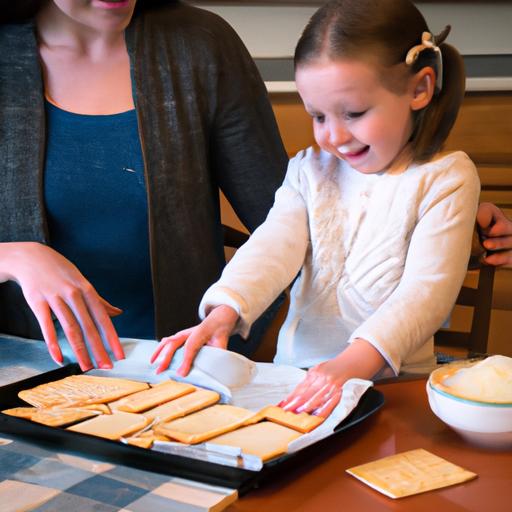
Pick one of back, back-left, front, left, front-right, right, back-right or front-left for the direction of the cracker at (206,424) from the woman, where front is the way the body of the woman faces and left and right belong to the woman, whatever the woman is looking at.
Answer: front

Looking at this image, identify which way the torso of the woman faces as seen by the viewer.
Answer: toward the camera

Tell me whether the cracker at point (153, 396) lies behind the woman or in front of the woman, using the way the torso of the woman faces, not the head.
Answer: in front

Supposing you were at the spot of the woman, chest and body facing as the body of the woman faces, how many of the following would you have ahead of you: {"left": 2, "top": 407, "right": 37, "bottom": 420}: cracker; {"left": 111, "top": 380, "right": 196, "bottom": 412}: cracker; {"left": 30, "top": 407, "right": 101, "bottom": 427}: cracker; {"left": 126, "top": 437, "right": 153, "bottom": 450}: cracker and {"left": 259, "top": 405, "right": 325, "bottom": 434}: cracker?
5

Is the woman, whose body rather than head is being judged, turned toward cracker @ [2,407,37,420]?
yes

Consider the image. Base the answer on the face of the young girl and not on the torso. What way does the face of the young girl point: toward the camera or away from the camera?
toward the camera

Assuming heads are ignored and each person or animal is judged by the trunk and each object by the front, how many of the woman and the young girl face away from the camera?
0

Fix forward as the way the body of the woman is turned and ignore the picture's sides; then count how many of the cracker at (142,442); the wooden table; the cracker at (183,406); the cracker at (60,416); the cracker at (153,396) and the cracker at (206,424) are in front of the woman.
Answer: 6

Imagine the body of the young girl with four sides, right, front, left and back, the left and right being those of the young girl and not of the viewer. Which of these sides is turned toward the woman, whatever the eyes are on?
right
